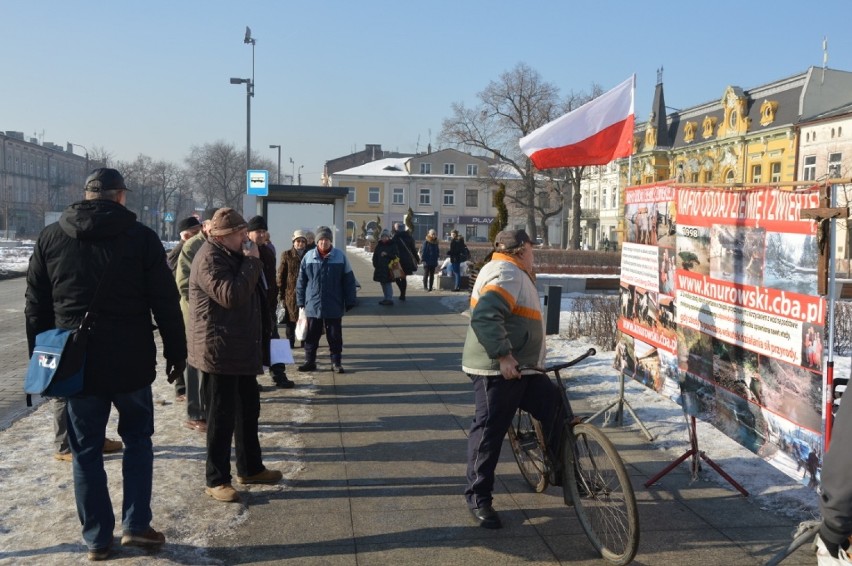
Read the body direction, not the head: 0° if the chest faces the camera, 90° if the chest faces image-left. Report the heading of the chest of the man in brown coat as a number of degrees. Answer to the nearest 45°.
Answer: approximately 270°

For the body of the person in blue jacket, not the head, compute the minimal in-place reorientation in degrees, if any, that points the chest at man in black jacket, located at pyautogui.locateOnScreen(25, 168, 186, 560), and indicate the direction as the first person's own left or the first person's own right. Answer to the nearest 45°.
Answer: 0° — they already face them

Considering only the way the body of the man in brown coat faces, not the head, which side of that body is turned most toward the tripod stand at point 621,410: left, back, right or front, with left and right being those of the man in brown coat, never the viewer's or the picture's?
front

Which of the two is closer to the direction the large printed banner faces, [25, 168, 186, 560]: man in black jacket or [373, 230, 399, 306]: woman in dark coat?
the man in black jacket

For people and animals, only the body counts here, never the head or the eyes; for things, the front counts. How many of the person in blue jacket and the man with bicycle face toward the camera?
1

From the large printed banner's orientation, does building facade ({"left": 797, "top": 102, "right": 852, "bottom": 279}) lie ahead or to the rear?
to the rear

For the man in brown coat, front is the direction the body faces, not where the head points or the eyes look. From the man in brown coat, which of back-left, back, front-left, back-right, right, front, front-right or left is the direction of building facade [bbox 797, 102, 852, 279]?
front-left

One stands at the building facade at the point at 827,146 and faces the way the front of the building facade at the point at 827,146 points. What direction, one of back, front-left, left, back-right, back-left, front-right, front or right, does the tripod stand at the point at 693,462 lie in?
front-left

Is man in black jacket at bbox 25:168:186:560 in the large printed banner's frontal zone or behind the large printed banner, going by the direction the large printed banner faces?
frontal zone

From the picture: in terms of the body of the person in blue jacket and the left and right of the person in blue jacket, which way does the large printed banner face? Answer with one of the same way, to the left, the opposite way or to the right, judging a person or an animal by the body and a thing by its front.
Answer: to the right

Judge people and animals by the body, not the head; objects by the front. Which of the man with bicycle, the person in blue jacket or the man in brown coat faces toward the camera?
the person in blue jacket

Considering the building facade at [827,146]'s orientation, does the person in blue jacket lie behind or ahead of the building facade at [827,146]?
ahead

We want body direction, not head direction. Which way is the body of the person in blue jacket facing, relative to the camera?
toward the camera
